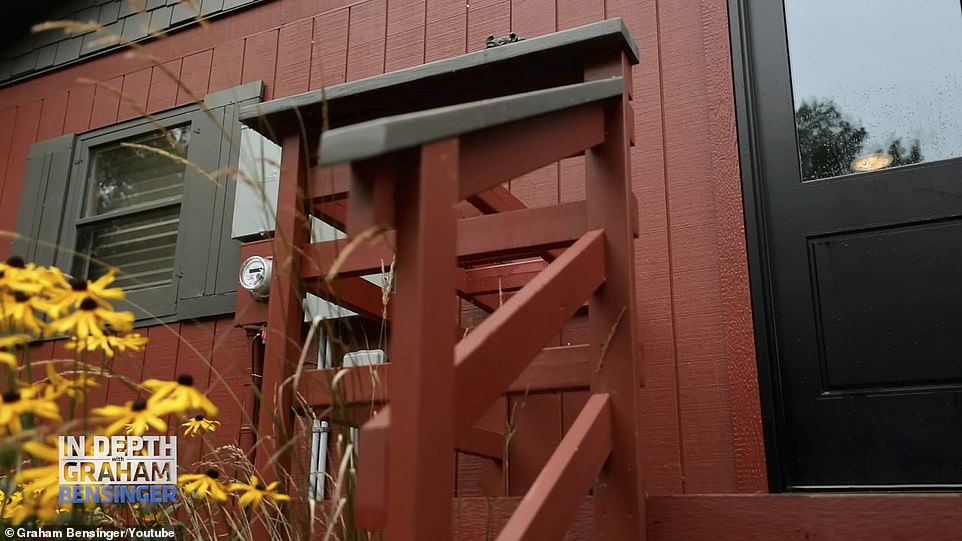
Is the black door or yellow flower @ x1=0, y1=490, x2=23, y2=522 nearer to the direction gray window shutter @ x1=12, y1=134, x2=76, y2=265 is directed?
the yellow flower

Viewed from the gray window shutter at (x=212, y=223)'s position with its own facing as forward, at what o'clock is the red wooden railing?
The red wooden railing is roughly at 10 o'clock from the gray window shutter.

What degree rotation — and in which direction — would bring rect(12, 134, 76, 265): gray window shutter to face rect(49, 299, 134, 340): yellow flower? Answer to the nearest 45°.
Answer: approximately 45° to its left

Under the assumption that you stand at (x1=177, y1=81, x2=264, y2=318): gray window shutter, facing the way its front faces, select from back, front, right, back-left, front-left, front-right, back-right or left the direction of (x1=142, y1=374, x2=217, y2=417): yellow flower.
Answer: front-left

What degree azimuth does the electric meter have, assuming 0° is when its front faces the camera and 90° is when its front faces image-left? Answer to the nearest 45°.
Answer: approximately 45°

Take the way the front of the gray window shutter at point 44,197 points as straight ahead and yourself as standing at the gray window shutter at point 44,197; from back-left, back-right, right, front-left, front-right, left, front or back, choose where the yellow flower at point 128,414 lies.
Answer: front-left

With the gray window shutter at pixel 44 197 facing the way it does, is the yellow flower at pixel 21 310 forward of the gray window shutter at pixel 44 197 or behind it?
forward

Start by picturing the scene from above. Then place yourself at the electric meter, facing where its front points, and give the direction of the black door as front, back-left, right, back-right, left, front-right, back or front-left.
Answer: left

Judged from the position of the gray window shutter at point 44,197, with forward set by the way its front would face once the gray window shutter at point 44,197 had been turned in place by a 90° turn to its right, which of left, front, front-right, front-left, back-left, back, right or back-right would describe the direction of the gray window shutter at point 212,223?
back

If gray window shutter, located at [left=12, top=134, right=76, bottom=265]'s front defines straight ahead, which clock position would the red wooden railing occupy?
The red wooden railing is roughly at 10 o'clock from the gray window shutter.

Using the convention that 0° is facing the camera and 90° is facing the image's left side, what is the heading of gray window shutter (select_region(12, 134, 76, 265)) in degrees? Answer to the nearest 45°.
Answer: approximately 45°

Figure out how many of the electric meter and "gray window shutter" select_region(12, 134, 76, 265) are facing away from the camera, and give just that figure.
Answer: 0
